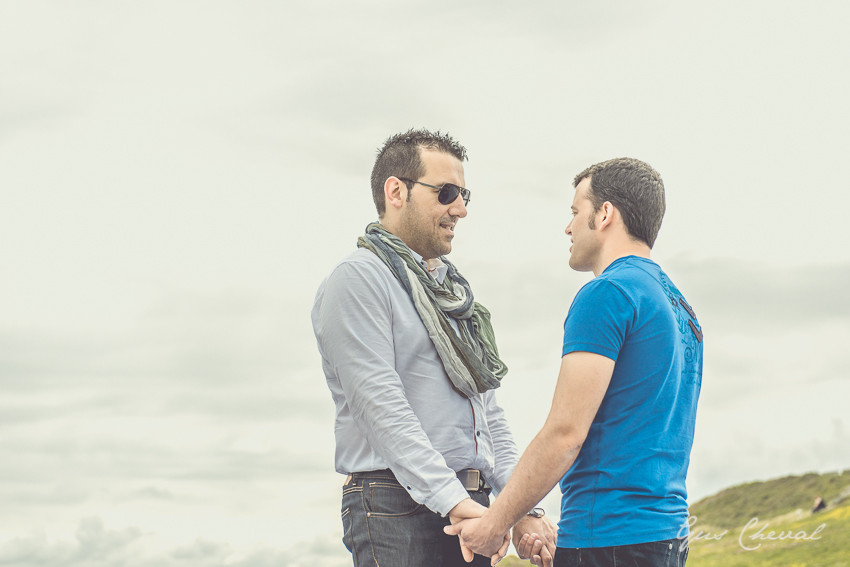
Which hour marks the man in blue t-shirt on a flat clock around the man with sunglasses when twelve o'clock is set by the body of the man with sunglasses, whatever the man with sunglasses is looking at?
The man in blue t-shirt is roughly at 12 o'clock from the man with sunglasses.

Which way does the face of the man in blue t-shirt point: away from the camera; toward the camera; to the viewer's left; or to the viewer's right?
to the viewer's left

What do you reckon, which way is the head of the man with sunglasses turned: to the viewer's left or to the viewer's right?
to the viewer's right

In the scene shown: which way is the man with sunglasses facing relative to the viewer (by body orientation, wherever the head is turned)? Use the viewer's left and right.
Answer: facing the viewer and to the right of the viewer
